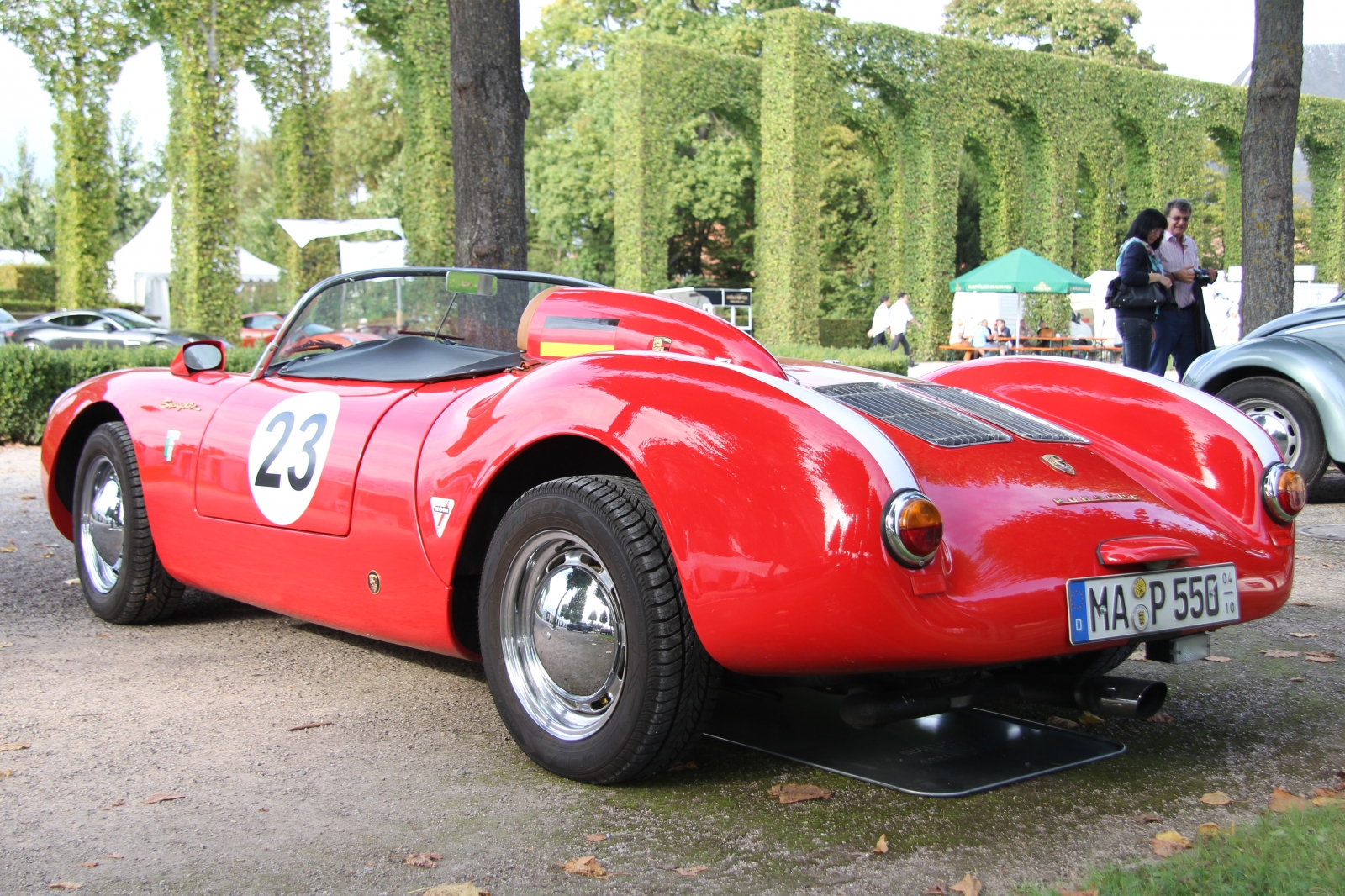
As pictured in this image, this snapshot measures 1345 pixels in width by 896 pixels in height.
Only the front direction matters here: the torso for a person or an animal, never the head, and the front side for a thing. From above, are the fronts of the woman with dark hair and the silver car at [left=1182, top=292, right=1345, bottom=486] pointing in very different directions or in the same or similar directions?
very different directions

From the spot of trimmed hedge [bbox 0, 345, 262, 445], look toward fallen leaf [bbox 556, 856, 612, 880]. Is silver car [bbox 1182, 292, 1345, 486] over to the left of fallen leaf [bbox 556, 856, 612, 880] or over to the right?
left

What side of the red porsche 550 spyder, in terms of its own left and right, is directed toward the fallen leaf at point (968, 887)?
back

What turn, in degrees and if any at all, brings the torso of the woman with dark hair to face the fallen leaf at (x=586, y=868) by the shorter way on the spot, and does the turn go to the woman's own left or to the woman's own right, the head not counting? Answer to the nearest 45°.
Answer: approximately 90° to the woman's own right

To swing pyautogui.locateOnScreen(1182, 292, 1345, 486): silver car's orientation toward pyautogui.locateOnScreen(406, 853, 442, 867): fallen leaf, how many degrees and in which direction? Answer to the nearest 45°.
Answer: approximately 90° to its left

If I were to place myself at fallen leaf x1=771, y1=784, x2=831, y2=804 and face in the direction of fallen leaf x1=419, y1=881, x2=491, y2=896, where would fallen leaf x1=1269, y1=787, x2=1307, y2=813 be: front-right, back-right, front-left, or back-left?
back-left

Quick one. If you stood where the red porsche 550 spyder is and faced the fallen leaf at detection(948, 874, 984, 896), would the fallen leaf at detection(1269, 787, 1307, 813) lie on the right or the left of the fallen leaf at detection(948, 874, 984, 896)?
left

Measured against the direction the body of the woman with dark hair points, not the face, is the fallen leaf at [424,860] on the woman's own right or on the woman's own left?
on the woman's own right

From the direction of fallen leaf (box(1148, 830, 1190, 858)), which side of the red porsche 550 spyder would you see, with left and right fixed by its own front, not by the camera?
back

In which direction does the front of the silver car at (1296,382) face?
to the viewer's left

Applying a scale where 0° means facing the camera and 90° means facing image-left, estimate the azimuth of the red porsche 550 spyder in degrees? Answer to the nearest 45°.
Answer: approximately 135°

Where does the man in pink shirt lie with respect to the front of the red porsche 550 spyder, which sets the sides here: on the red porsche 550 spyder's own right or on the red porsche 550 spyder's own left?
on the red porsche 550 spyder's own right

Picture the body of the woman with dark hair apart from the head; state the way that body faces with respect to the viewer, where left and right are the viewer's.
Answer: facing to the right of the viewer
